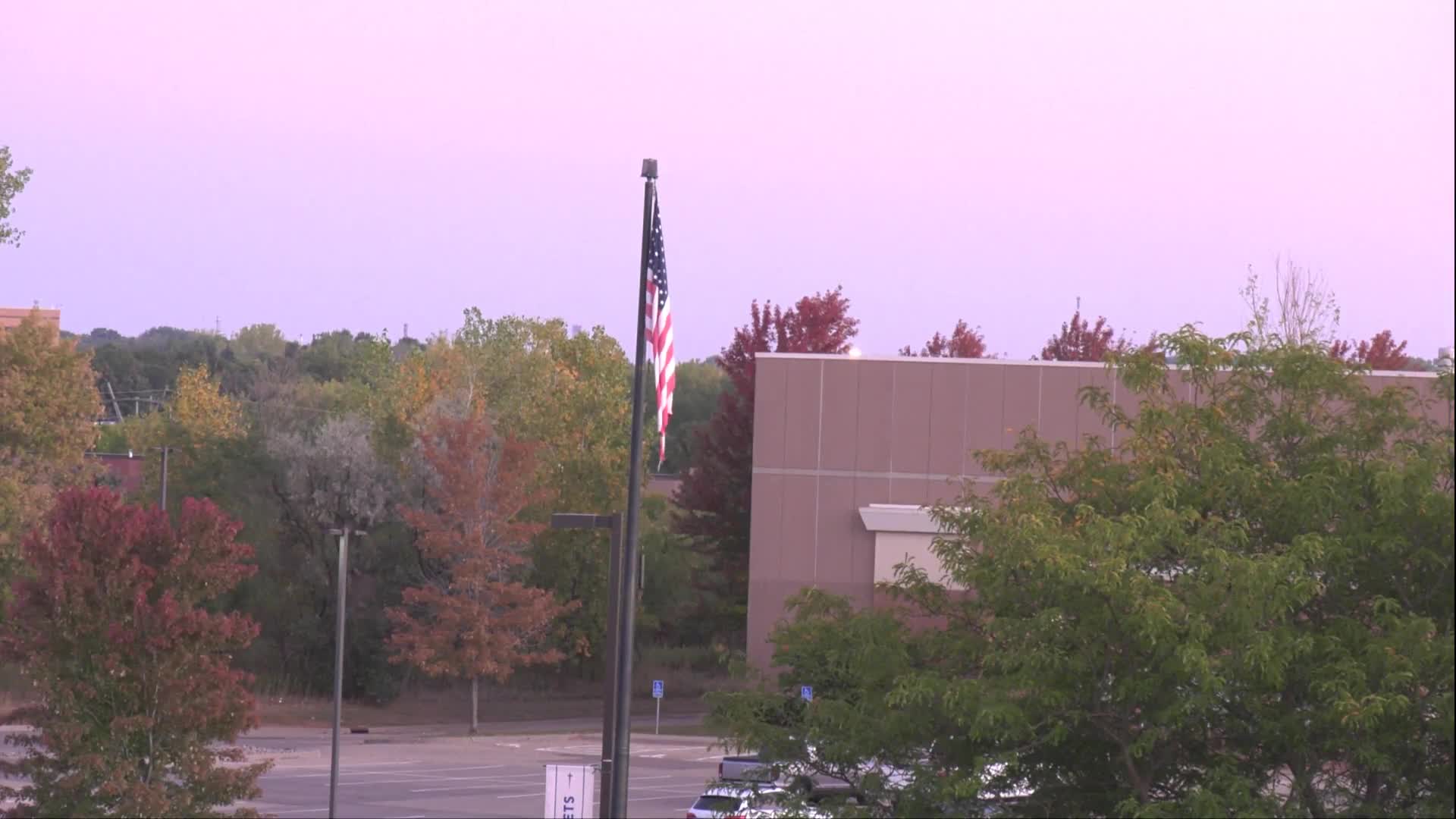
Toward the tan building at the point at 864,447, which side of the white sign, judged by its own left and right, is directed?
back

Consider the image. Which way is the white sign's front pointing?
toward the camera

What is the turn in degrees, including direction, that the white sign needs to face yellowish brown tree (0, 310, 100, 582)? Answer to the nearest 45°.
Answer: approximately 135° to its right

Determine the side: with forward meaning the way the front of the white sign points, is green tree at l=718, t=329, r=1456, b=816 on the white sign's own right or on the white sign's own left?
on the white sign's own left
